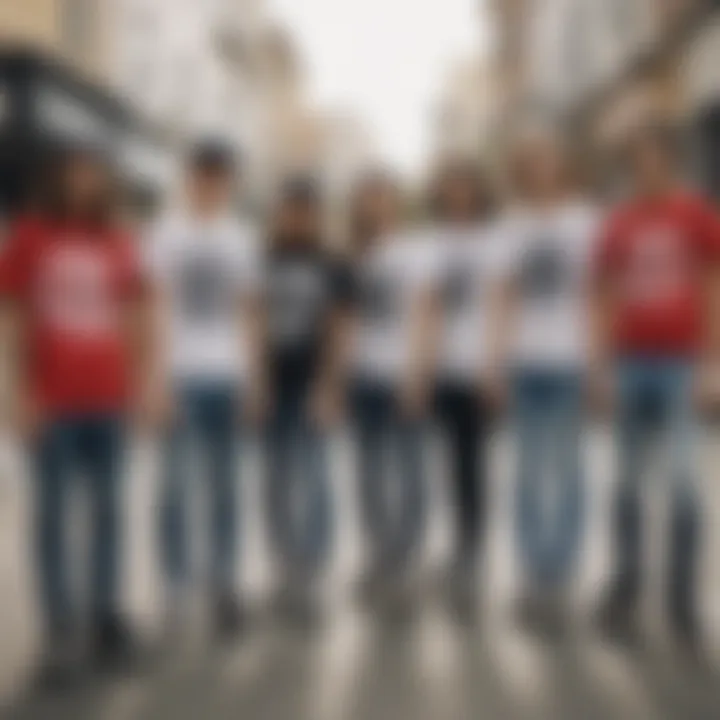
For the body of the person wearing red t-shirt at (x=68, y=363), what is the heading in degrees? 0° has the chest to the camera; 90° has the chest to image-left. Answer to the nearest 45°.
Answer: approximately 0°

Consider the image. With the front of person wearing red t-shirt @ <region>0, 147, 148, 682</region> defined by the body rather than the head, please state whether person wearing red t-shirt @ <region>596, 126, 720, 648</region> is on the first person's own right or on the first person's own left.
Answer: on the first person's own left

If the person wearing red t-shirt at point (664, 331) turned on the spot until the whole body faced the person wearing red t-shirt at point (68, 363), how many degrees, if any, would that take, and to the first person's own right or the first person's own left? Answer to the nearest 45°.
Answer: approximately 45° to the first person's own right

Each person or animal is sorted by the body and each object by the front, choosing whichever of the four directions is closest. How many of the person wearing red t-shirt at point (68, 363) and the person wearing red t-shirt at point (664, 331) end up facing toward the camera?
2
